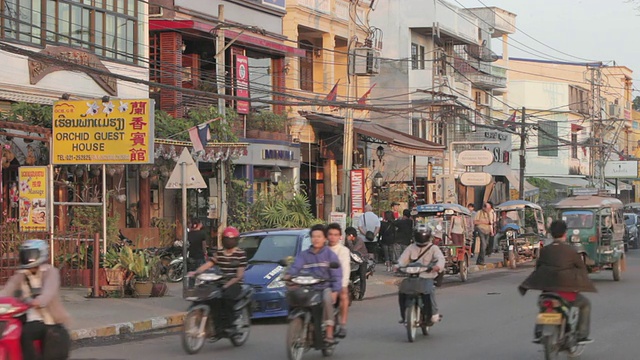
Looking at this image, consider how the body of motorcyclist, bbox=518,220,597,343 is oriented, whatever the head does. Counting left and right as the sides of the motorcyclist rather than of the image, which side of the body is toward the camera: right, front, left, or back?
back

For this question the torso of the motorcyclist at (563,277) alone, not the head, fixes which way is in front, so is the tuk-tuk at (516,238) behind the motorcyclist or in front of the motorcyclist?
in front

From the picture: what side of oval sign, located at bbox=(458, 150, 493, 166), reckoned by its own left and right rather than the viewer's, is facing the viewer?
front

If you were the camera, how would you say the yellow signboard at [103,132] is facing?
facing the viewer

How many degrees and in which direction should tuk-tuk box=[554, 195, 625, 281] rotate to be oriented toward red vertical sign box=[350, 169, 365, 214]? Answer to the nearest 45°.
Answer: approximately 45° to its right

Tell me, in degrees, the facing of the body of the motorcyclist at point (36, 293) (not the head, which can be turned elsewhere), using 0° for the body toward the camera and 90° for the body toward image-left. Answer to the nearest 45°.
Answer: approximately 45°

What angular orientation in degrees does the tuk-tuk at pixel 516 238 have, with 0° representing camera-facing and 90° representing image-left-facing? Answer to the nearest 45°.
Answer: approximately 45°

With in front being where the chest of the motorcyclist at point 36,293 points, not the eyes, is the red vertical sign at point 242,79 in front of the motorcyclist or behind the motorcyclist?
behind
